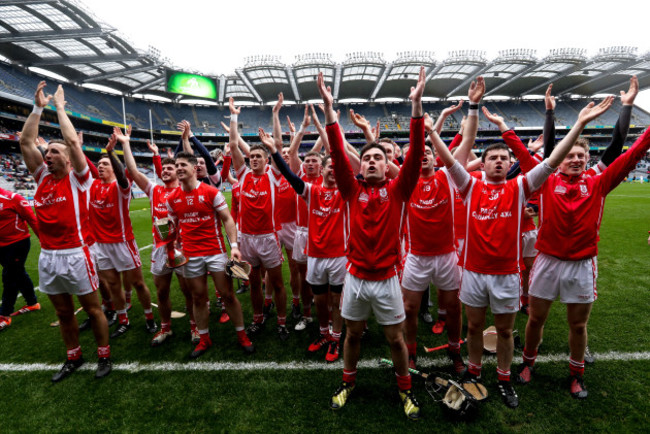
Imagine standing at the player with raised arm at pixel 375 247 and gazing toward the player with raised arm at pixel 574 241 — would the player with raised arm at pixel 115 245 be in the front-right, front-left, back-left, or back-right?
back-left

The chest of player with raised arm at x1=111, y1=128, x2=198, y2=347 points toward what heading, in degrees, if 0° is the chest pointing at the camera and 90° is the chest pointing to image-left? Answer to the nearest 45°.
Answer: approximately 45°

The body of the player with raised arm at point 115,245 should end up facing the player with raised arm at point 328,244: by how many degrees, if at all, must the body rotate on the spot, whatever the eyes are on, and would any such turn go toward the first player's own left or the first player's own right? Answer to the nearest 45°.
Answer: approximately 90° to the first player's own left

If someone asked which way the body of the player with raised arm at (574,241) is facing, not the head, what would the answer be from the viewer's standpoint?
toward the camera

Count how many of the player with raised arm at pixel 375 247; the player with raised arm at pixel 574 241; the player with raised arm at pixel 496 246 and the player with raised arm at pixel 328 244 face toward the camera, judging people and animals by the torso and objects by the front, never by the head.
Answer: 4

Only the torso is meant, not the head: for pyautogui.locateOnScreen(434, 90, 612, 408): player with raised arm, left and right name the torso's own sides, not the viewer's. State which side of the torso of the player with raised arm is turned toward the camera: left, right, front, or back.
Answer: front

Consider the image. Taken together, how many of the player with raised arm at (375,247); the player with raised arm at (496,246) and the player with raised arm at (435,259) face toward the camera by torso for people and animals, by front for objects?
3

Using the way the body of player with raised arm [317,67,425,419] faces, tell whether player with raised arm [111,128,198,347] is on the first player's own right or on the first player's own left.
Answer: on the first player's own right

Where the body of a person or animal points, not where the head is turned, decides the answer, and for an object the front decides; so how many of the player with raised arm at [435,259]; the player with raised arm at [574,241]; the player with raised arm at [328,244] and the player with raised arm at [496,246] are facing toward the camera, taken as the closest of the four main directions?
4

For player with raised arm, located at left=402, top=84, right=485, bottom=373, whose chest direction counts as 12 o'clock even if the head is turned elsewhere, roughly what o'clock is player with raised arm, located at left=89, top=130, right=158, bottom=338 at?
player with raised arm, located at left=89, top=130, right=158, bottom=338 is roughly at 3 o'clock from player with raised arm, located at left=402, top=84, right=485, bottom=373.
